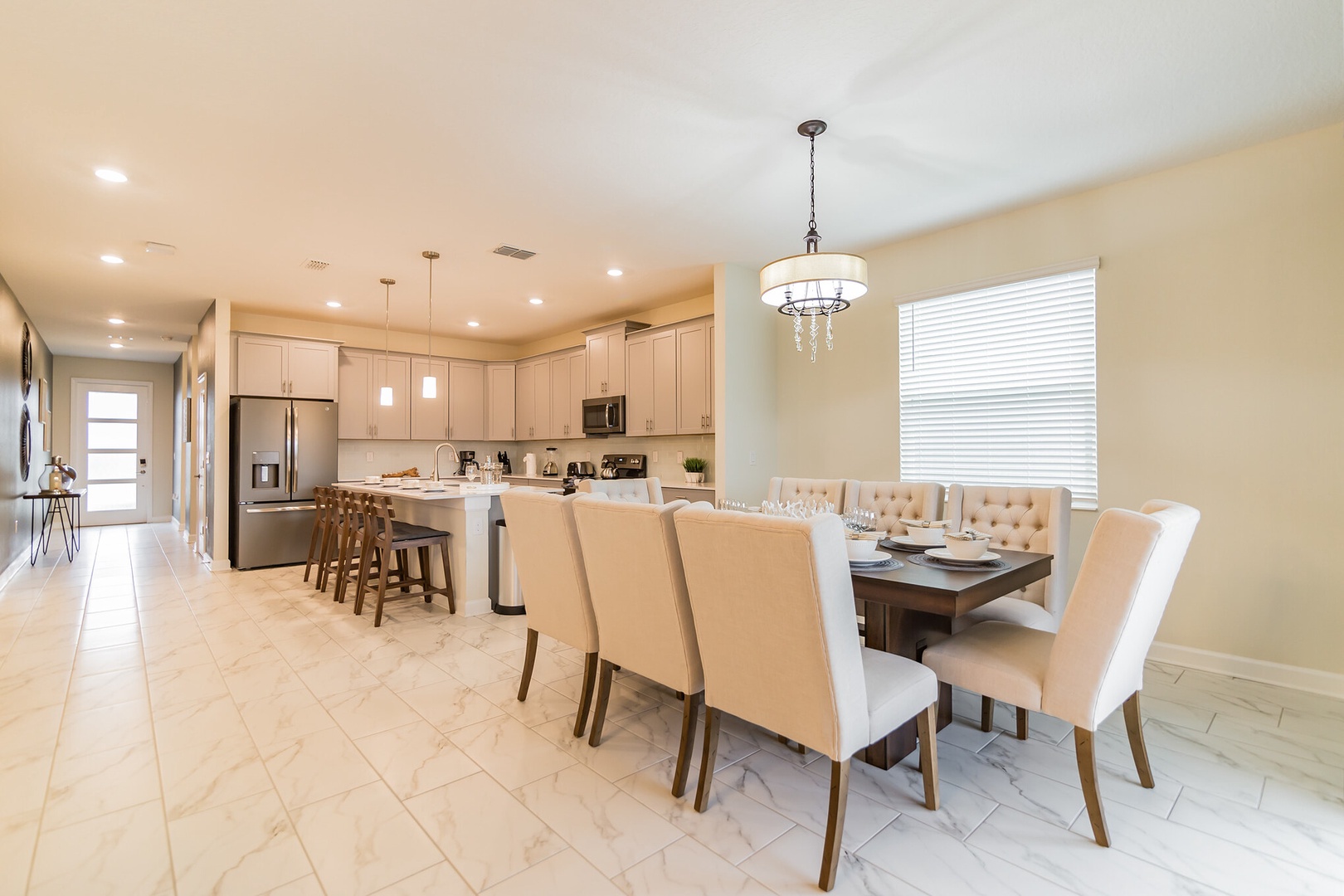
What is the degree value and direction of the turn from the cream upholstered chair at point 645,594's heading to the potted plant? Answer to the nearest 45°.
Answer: approximately 45° to its left

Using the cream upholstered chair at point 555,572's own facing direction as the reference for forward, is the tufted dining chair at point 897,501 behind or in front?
in front

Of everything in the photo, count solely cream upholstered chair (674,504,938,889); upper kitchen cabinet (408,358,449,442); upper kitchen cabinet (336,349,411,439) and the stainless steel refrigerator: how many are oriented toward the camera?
3

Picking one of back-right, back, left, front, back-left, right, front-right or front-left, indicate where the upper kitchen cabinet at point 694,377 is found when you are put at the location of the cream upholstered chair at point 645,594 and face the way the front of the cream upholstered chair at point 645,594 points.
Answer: front-left

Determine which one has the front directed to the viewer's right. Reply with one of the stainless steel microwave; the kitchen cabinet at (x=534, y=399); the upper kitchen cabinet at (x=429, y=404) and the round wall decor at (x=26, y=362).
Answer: the round wall decor

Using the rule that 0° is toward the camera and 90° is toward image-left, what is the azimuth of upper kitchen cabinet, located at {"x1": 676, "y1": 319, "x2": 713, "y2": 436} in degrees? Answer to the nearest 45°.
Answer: approximately 45°

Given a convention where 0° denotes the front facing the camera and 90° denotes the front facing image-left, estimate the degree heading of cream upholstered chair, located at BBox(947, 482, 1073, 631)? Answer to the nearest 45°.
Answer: approximately 45°

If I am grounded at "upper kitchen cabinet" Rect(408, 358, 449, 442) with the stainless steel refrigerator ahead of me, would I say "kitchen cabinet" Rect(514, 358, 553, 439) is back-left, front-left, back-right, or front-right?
back-left

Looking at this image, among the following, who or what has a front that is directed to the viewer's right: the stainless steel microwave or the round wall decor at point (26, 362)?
the round wall decor

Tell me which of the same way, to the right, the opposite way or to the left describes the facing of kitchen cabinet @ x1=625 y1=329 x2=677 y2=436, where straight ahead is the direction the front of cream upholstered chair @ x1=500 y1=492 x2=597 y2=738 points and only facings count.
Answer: the opposite way

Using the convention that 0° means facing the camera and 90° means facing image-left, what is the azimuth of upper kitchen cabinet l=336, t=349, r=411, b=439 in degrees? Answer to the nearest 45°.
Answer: approximately 0°

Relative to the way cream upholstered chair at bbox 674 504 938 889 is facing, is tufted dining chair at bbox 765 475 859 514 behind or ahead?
ahead

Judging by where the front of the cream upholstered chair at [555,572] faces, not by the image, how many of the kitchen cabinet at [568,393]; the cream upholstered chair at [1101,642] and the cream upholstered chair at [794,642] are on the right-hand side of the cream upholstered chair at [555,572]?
2

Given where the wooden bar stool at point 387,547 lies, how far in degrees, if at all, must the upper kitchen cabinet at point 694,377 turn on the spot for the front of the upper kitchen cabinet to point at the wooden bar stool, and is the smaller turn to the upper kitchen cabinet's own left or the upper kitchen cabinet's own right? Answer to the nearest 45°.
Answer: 0° — it already faces it

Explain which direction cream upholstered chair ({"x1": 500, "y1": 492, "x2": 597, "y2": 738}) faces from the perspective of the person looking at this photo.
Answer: facing away from the viewer and to the right of the viewer

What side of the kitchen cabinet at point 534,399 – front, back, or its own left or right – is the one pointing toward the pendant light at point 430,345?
front

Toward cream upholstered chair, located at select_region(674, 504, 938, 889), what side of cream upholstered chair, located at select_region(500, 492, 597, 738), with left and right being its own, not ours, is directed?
right

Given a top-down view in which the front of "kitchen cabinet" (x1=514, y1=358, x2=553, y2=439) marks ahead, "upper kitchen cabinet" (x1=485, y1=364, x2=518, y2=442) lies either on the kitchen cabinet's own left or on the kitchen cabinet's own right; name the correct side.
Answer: on the kitchen cabinet's own right
